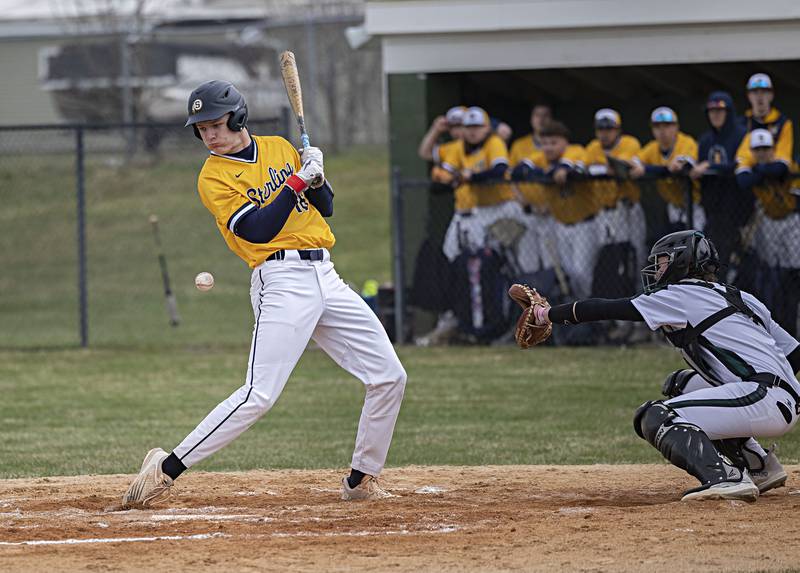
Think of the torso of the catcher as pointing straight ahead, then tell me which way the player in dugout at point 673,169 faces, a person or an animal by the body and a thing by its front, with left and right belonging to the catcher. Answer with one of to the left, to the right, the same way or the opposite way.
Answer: to the left

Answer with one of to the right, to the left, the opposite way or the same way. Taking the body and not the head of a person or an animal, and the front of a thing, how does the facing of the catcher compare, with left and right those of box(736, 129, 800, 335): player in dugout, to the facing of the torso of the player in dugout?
to the right

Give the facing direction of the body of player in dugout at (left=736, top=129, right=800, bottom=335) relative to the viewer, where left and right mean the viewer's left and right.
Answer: facing the viewer

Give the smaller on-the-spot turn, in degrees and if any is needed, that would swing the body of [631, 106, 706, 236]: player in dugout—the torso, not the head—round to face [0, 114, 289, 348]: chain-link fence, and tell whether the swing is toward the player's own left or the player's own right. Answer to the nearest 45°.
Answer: approximately 135° to the player's own right

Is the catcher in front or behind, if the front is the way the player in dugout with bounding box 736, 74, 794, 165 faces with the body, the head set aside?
in front

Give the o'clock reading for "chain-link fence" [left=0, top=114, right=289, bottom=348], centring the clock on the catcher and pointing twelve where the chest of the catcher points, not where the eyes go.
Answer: The chain-link fence is roughly at 2 o'clock from the catcher.

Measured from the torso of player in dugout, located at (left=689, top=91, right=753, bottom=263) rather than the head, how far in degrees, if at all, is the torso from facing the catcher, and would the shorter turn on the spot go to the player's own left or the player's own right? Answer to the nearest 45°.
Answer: approximately 45° to the player's own left

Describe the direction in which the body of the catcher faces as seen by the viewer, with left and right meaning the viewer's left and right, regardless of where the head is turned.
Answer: facing to the left of the viewer

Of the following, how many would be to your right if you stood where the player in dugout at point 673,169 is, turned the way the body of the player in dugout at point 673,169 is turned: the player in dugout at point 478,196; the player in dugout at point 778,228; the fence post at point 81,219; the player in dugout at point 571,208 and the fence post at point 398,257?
4

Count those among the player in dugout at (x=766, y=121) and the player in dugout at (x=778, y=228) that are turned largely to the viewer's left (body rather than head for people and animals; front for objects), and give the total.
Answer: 0

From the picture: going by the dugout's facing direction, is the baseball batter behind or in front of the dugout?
in front

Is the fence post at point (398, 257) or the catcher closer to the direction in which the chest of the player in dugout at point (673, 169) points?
the catcher

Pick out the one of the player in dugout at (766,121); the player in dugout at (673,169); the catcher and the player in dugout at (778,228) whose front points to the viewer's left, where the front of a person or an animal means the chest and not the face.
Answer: the catcher

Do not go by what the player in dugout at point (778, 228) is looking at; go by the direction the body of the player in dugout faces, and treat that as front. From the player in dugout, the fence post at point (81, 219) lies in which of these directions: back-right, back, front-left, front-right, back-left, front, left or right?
right

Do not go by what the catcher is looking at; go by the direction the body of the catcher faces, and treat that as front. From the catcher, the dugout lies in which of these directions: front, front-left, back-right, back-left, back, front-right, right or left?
right

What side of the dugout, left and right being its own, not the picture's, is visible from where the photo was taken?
front
